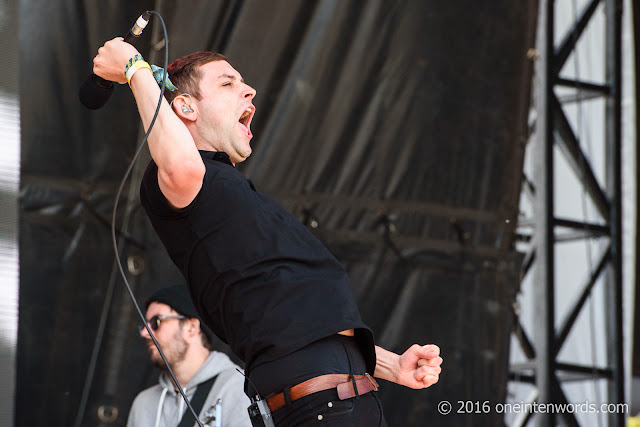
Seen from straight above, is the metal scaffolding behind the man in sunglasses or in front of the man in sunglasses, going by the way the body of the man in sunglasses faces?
behind

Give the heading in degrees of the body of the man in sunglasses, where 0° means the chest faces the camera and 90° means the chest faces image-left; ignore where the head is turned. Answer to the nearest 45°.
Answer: approximately 45°
